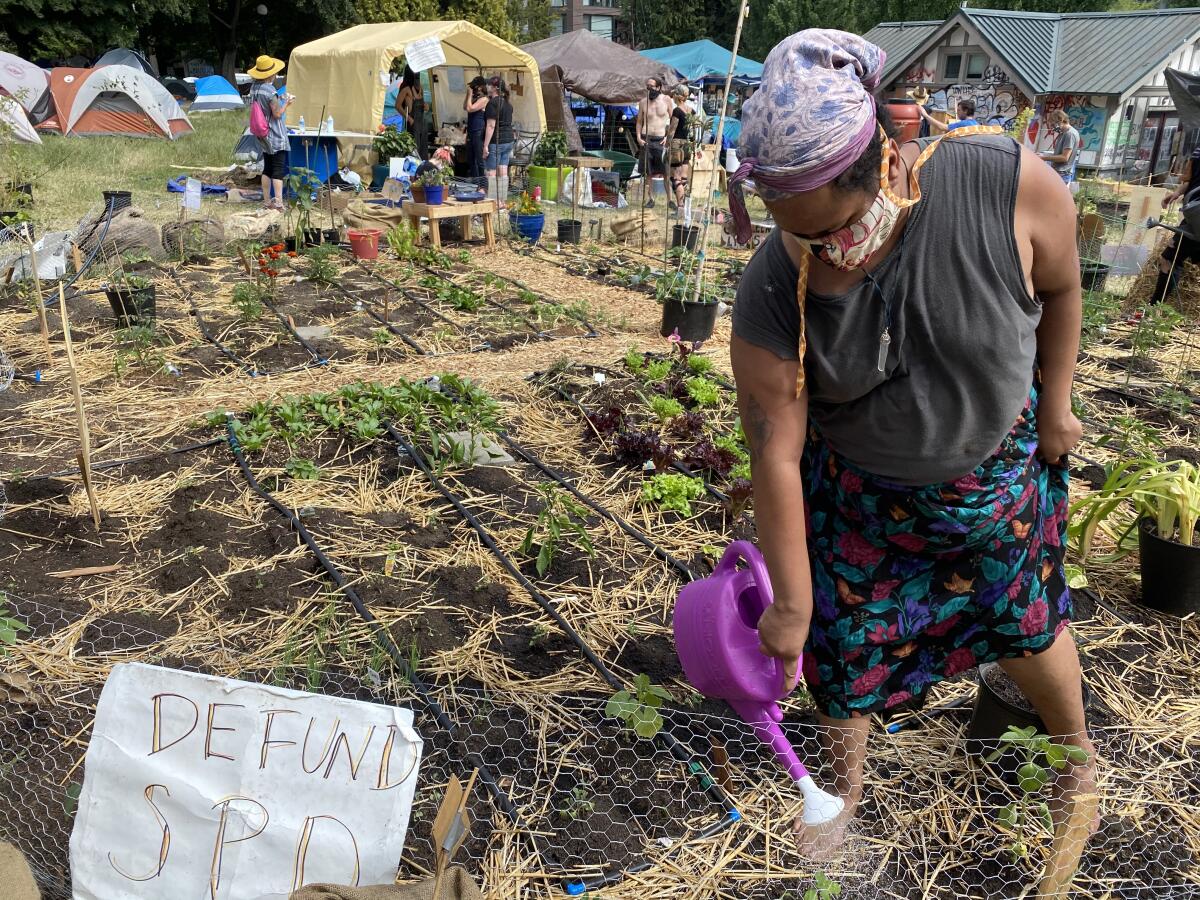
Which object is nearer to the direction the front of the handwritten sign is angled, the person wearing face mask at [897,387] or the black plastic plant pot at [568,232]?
the person wearing face mask

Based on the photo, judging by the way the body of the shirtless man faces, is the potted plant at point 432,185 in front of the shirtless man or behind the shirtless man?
in front

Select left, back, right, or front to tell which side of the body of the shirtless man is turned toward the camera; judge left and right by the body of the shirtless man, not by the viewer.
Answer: front

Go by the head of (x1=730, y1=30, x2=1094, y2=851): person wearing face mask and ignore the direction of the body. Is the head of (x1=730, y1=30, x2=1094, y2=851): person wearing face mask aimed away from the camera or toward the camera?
toward the camera

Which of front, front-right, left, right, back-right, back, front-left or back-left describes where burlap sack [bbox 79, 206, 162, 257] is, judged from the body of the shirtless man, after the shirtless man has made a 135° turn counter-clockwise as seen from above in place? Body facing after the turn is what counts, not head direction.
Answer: back

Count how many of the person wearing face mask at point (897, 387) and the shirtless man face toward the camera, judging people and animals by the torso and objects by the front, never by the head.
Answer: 2

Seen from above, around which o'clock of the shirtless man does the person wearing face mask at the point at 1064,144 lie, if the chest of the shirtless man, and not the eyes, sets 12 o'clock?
The person wearing face mask is roughly at 10 o'clock from the shirtless man.

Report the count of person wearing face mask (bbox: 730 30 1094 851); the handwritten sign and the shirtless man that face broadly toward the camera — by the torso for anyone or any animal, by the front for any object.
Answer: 3
